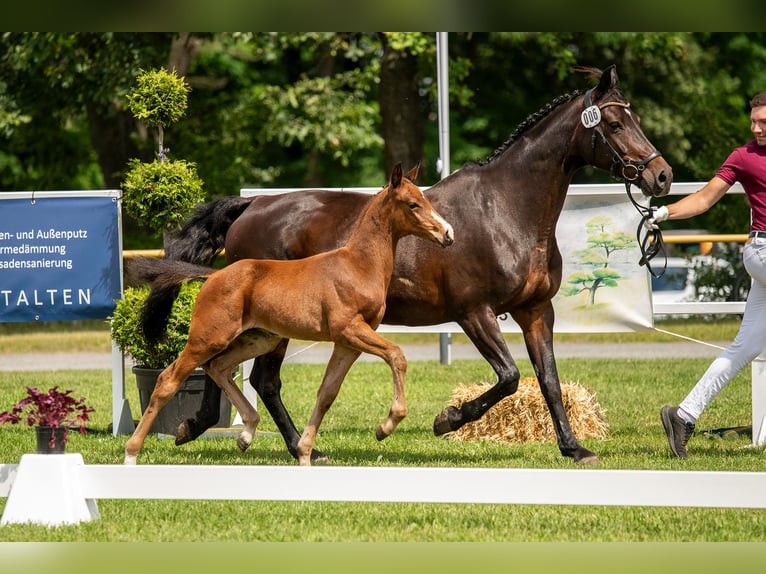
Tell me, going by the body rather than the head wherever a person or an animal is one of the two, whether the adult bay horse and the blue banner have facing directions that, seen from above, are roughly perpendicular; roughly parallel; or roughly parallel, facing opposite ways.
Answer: roughly perpendicular

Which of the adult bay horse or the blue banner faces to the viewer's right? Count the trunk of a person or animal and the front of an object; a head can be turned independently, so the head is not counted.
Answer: the adult bay horse

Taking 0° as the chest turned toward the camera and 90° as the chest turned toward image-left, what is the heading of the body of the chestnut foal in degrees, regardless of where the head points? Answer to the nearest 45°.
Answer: approximately 270°

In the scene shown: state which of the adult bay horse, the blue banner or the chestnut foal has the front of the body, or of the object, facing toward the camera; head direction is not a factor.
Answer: the blue banner

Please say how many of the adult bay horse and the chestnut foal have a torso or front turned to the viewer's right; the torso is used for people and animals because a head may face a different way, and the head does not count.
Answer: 2

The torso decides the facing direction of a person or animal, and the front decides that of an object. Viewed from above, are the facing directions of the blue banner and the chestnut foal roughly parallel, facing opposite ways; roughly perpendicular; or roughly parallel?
roughly perpendicular

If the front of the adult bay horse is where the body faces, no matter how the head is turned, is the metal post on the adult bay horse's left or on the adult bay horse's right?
on the adult bay horse's left

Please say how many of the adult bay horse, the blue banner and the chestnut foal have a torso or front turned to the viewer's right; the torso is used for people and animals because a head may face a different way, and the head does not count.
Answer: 2

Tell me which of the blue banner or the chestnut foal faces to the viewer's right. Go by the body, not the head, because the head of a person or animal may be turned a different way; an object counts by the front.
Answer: the chestnut foal

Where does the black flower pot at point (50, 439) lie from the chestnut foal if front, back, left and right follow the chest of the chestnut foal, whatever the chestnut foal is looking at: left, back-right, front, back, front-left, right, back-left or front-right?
back-right

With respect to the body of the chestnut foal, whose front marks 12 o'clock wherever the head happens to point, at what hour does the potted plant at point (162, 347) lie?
The potted plant is roughly at 8 o'clock from the chestnut foal.

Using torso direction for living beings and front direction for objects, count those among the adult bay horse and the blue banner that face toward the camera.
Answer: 1

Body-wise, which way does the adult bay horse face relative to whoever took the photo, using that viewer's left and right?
facing to the right of the viewer

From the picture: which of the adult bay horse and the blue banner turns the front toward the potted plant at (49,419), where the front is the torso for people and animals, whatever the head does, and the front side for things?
the blue banner

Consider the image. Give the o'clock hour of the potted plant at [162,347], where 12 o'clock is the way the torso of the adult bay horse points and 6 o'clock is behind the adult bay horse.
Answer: The potted plant is roughly at 7 o'clock from the adult bay horse.
